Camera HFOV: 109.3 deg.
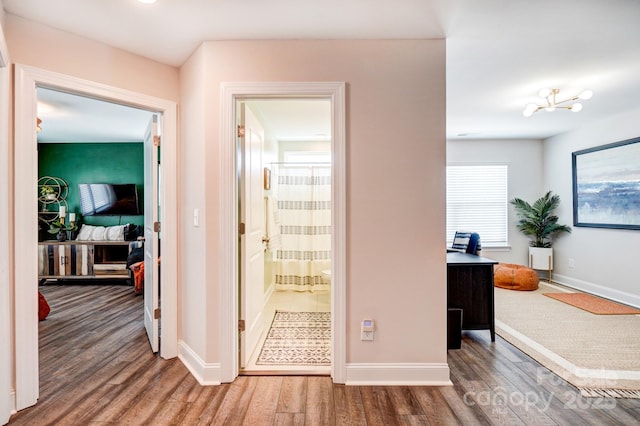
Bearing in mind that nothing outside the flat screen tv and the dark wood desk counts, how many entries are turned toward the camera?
1

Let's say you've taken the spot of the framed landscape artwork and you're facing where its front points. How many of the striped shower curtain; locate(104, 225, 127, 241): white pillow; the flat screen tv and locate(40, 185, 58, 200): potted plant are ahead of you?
4

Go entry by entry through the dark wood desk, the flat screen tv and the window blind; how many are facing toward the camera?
2

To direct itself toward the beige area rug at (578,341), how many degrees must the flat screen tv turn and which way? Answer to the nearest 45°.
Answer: approximately 45° to its left

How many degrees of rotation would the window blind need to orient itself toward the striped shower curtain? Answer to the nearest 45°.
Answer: approximately 45° to its right

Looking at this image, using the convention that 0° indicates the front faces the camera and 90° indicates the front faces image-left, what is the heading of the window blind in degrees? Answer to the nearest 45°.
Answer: approximately 0°

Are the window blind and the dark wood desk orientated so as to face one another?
yes

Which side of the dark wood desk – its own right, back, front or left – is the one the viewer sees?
back

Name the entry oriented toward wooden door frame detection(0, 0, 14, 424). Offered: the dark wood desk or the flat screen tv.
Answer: the flat screen tv
